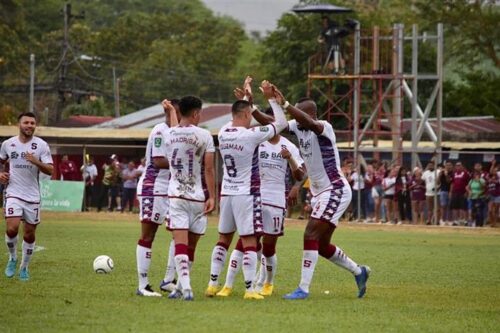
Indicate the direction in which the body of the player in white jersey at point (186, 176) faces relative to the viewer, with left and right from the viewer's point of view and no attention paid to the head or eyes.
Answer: facing away from the viewer and to the right of the viewer

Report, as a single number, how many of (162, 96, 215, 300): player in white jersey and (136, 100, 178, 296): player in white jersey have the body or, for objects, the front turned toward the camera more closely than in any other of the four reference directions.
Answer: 0

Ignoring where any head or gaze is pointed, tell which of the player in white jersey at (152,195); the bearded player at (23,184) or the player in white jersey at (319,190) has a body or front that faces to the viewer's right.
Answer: the player in white jersey at (152,195)

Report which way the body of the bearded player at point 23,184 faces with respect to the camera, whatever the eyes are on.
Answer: toward the camera

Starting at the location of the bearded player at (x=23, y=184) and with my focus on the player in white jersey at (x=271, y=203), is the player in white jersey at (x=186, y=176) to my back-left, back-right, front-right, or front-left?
front-right

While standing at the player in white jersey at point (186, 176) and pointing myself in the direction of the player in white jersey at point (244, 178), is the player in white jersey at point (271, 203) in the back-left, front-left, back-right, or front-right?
front-left

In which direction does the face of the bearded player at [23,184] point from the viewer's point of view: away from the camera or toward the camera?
toward the camera

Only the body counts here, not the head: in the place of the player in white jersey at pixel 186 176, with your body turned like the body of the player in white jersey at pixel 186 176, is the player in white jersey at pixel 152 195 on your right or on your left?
on your left

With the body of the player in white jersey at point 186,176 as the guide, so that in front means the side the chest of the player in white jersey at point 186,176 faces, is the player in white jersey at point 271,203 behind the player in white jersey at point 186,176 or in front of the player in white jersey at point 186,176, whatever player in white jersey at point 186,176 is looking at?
in front

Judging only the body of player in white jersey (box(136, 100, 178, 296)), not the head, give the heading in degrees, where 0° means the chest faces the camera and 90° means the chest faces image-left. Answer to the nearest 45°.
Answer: approximately 270°

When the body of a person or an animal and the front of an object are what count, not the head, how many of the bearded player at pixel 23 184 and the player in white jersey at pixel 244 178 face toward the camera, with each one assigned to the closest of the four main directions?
1

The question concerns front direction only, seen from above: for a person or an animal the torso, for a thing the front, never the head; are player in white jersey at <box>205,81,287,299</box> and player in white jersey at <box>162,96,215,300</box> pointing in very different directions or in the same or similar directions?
same or similar directions

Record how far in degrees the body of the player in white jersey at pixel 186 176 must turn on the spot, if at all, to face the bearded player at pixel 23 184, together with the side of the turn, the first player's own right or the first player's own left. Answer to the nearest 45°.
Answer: approximately 90° to the first player's own left
